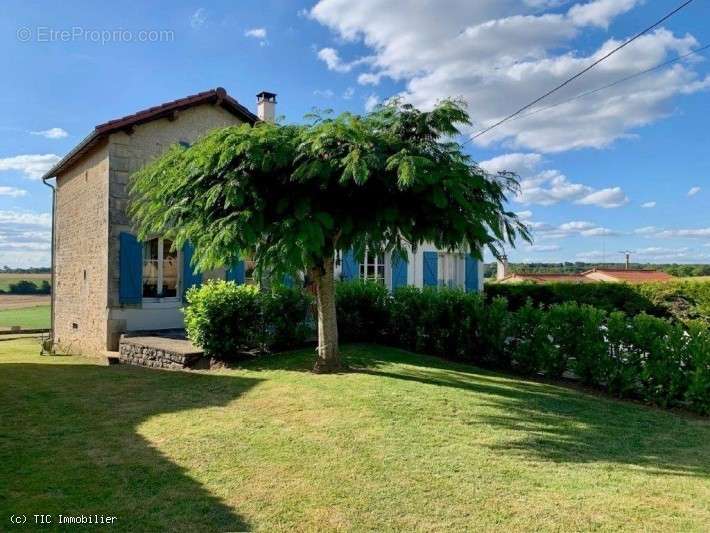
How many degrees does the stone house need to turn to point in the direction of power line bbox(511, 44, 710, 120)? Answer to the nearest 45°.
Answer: approximately 45° to its left

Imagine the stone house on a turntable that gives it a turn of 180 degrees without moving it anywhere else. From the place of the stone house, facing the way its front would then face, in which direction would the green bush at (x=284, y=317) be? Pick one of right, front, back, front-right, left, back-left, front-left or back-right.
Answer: back

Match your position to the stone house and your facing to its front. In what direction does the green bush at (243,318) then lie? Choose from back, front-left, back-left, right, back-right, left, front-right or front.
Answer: front

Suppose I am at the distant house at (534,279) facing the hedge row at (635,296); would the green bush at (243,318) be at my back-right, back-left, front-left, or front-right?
front-right

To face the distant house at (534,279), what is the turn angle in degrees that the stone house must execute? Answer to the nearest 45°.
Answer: approximately 90° to its left

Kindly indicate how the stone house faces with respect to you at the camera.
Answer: facing the viewer and to the right of the viewer

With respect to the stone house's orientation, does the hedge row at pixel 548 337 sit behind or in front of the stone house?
in front

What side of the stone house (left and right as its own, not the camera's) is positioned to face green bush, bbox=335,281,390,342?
front
